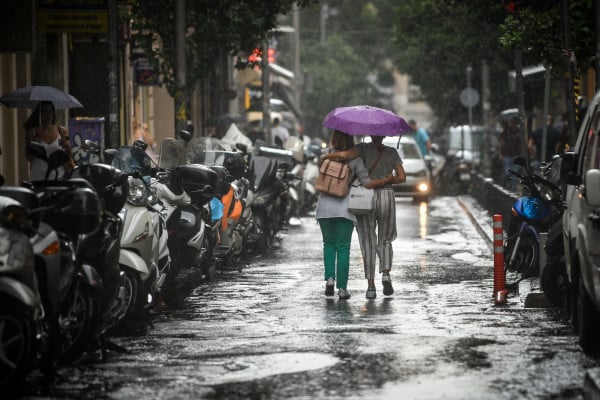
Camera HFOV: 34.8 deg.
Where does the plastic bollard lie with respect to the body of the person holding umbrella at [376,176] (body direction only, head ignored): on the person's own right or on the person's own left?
on the person's own right

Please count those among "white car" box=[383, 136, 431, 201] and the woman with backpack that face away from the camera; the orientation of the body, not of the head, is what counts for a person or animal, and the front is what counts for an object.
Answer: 1

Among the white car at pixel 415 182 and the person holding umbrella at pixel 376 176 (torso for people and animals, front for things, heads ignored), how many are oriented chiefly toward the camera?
1

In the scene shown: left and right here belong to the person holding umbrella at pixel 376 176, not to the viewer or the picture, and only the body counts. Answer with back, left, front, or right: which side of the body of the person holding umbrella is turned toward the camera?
back

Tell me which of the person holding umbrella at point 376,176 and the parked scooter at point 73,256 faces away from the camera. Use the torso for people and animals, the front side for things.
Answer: the person holding umbrella

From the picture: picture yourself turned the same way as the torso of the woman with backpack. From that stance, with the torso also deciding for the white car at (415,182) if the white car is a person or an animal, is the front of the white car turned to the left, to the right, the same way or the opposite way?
the opposite way

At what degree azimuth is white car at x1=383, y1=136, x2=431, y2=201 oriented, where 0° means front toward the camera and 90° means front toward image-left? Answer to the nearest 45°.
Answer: approximately 0°

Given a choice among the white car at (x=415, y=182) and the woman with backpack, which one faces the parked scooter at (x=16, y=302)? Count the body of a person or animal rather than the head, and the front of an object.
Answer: the white car

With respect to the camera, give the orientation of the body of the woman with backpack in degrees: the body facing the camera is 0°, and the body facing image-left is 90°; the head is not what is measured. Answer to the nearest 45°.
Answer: approximately 180°
